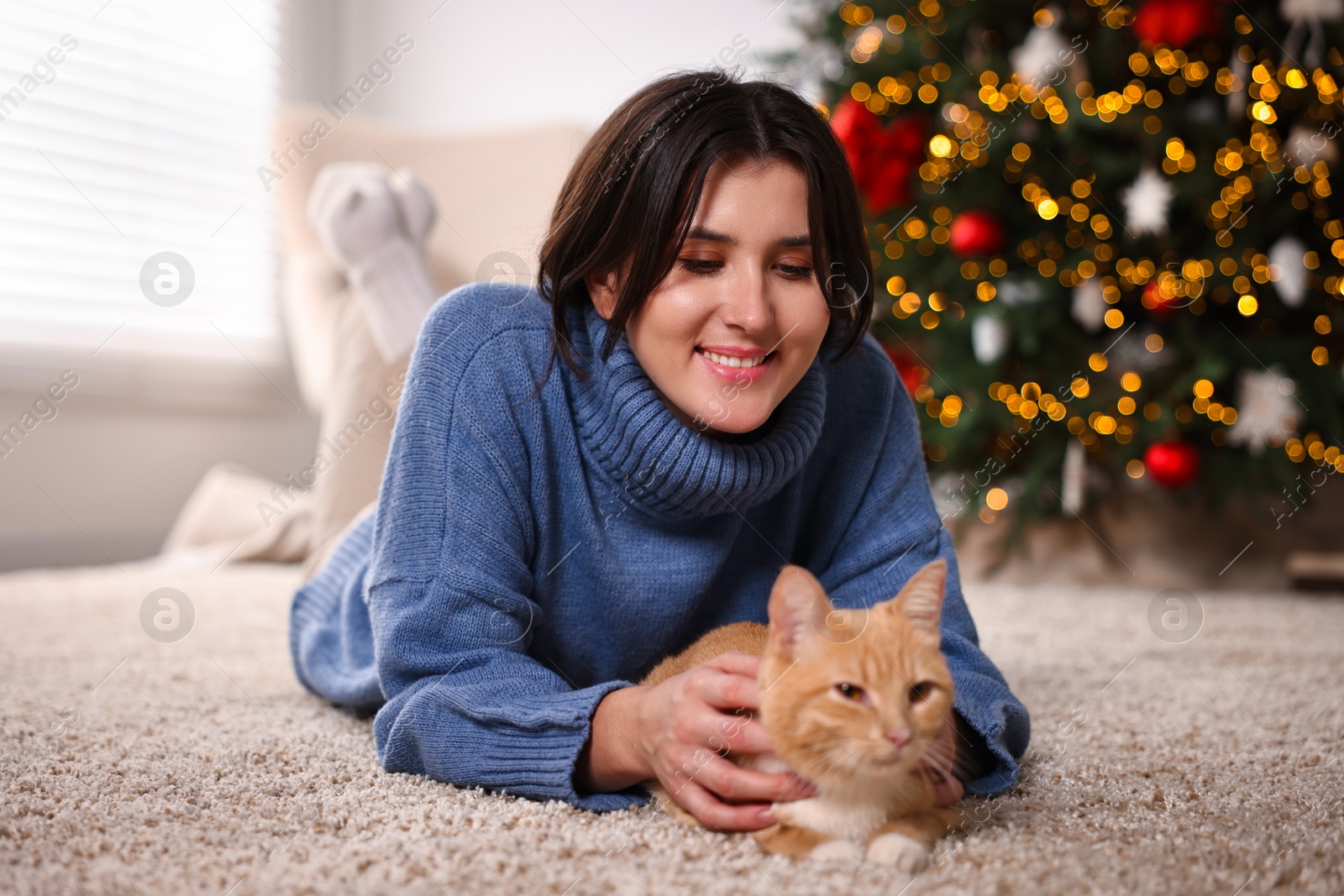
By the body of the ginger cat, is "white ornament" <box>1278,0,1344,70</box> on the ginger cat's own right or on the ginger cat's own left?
on the ginger cat's own left

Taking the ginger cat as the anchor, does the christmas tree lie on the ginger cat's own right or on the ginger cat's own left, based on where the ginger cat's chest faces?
on the ginger cat's own left

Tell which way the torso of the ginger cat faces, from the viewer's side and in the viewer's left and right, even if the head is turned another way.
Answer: facing the viewer and to the right of the viewer

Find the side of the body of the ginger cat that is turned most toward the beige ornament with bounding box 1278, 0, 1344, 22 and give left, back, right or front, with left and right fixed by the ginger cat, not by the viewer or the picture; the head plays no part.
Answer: left

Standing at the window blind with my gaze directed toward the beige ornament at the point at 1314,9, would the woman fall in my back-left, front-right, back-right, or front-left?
front-right
